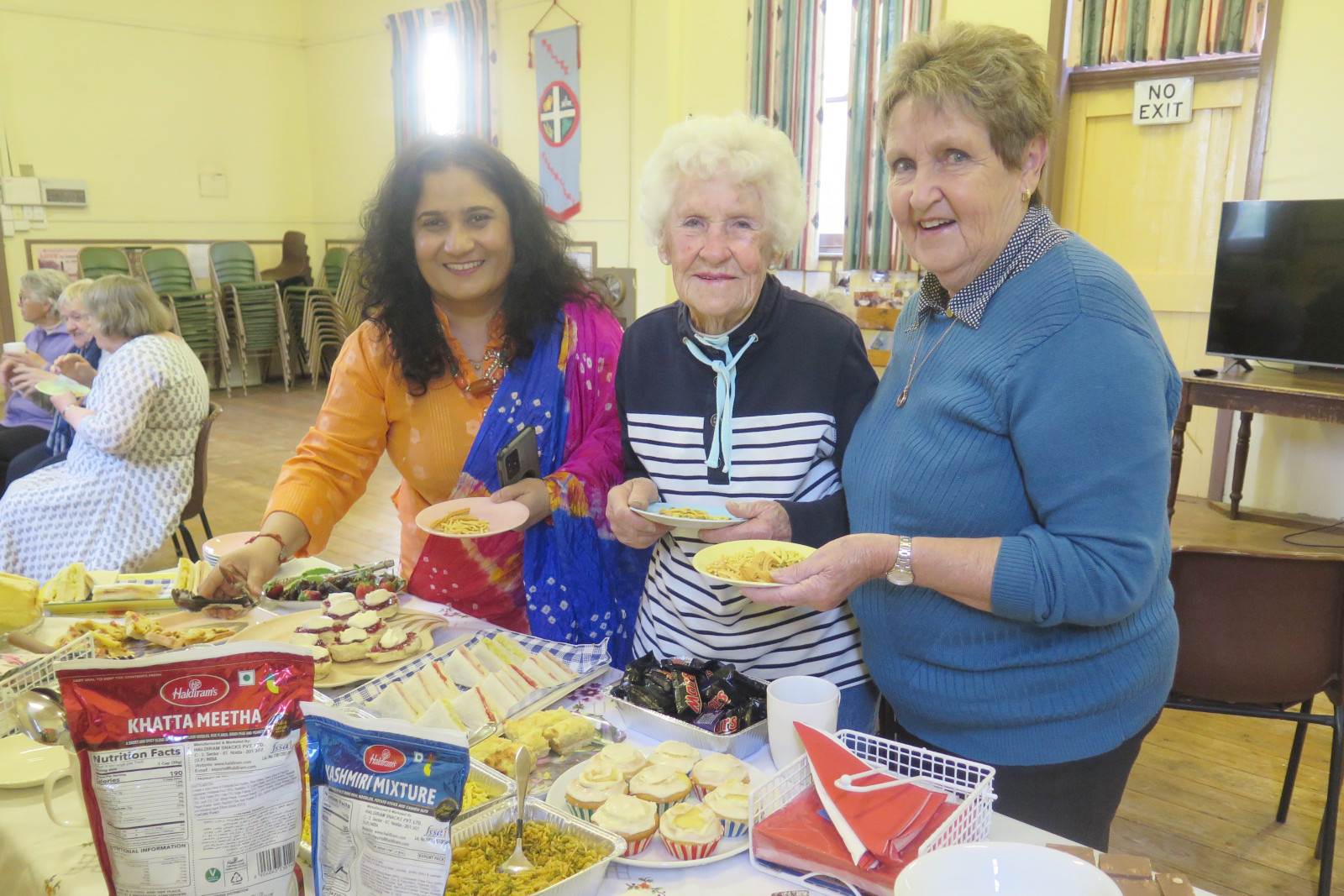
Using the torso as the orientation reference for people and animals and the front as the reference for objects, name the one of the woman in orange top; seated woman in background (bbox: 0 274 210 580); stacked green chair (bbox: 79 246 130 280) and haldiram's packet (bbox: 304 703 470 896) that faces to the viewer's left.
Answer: the seated woman in background

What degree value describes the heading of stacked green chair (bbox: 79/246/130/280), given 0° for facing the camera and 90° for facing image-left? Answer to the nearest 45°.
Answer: approximately 0°

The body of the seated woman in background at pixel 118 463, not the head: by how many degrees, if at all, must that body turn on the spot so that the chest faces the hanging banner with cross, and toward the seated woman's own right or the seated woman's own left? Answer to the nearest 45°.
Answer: approximately 135° to the seated woman's own right

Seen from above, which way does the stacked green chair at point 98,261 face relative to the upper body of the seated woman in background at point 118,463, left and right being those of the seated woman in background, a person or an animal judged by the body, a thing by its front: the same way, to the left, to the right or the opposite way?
to the left

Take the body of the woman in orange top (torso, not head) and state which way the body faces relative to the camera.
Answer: toward the camera

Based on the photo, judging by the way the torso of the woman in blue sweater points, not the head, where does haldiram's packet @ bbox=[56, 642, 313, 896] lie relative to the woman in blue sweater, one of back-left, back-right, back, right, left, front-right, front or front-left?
front

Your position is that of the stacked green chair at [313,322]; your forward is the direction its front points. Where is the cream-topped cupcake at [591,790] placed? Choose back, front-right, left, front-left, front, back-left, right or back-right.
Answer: front-left

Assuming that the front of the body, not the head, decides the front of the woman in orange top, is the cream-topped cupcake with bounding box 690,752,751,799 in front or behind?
in front

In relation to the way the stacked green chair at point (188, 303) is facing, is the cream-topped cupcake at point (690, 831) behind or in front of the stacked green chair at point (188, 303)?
in front

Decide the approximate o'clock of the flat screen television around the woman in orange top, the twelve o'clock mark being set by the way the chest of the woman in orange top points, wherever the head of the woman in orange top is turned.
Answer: The flat screen television is roughly at 8 o'clock from the woman in orange top.
